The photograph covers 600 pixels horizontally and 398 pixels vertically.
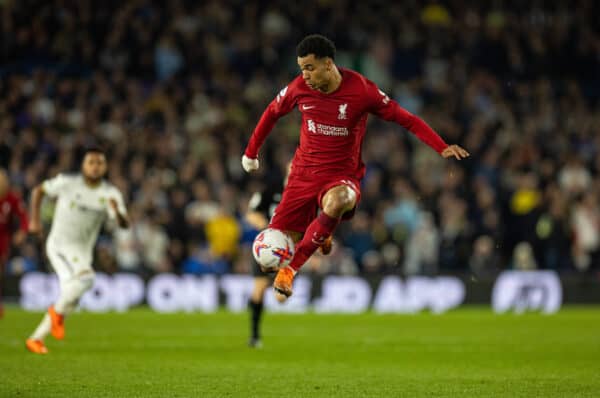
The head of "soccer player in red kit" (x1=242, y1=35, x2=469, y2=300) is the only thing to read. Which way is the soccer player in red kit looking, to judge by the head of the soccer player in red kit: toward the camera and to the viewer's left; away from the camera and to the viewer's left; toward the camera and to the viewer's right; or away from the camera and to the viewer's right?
toward the camera and to the viewer's left

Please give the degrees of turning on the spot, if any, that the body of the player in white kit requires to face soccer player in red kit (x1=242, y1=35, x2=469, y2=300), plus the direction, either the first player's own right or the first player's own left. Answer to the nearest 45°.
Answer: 0° — they already face them

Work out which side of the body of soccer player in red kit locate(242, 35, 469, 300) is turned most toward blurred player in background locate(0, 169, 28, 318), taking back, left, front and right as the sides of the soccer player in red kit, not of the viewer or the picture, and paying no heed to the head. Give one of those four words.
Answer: right

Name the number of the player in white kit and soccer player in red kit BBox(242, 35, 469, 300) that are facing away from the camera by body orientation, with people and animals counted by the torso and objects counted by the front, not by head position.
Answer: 0

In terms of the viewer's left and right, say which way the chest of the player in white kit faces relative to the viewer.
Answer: facing the viewer and to the right of the viewer

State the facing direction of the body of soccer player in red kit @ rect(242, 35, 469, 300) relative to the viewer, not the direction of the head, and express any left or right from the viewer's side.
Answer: facing the viewer and to the left of the viewer

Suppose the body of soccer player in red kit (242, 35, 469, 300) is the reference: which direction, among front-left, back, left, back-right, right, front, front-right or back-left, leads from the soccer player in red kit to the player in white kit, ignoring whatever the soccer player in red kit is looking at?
right

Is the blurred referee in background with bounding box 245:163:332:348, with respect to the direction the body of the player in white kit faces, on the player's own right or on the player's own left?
on the player's own left
